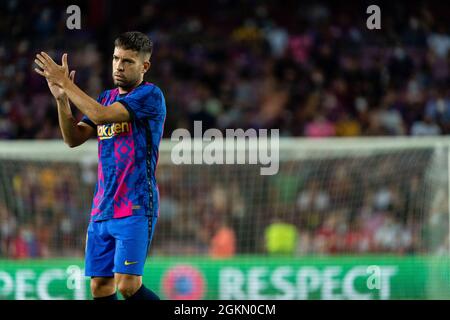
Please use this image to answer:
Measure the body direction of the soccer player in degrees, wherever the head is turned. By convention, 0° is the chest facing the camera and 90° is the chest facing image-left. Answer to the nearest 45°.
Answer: approximately 45°

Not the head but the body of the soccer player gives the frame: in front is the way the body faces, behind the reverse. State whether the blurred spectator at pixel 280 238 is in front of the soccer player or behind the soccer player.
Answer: behind

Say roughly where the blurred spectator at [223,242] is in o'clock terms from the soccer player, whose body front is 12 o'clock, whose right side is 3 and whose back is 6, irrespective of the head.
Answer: The blurred spectator is roughly at 5 o'clock from the soccer player.

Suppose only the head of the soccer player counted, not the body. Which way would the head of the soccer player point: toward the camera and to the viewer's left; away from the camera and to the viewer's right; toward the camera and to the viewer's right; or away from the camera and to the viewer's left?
toward the camera and to the viewer's left
